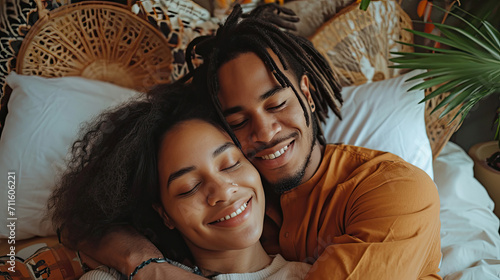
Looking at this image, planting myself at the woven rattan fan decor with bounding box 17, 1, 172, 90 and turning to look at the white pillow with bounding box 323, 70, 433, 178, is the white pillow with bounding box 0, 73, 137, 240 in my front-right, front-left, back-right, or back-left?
back-right

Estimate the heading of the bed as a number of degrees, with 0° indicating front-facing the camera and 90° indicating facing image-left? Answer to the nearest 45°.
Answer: approximately 0°
